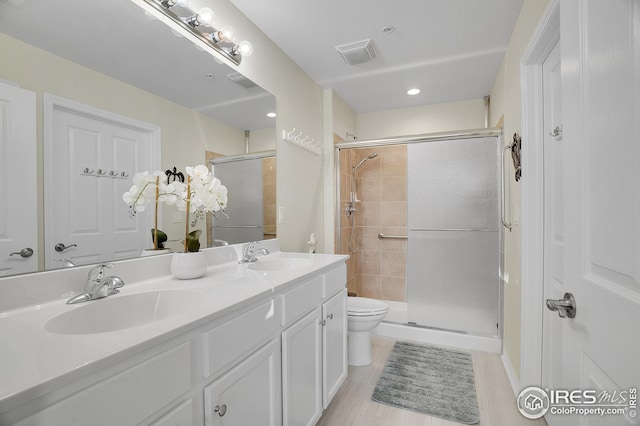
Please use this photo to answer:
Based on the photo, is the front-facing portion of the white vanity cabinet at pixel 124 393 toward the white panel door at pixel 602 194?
yes

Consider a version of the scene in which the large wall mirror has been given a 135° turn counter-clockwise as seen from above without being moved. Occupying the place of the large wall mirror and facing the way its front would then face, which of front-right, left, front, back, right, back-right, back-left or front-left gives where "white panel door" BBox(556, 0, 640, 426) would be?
back-right

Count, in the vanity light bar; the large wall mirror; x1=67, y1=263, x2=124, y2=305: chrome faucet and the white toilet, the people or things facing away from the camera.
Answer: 0

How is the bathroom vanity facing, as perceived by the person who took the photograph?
facing the viewer and to the right of the viewer

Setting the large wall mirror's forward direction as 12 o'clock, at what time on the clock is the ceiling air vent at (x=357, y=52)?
The ceiling air vent is roughly at 10 o'clock from the large wall mirror.

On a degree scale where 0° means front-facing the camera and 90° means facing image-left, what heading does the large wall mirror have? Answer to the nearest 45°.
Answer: approximately 315°

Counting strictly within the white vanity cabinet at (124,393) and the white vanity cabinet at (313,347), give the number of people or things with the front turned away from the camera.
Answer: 0

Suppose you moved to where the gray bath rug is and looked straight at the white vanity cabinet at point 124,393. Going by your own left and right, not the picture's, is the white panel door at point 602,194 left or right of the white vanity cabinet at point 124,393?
left

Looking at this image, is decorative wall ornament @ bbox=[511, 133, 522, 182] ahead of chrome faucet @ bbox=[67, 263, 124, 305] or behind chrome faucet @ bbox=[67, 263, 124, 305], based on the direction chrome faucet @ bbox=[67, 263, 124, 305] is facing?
ahead

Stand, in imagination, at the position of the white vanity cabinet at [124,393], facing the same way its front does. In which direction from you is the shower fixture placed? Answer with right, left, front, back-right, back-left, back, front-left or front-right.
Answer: left

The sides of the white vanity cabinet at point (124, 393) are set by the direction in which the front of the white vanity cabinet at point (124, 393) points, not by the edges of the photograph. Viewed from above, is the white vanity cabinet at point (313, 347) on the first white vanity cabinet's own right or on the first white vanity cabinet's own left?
on the first white vanity cabinet's own left

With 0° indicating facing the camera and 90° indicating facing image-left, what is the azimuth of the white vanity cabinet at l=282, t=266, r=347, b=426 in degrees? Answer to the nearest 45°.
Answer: approximately 315°

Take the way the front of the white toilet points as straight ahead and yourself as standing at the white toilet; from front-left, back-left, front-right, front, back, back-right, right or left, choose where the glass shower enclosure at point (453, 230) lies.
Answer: front-left
